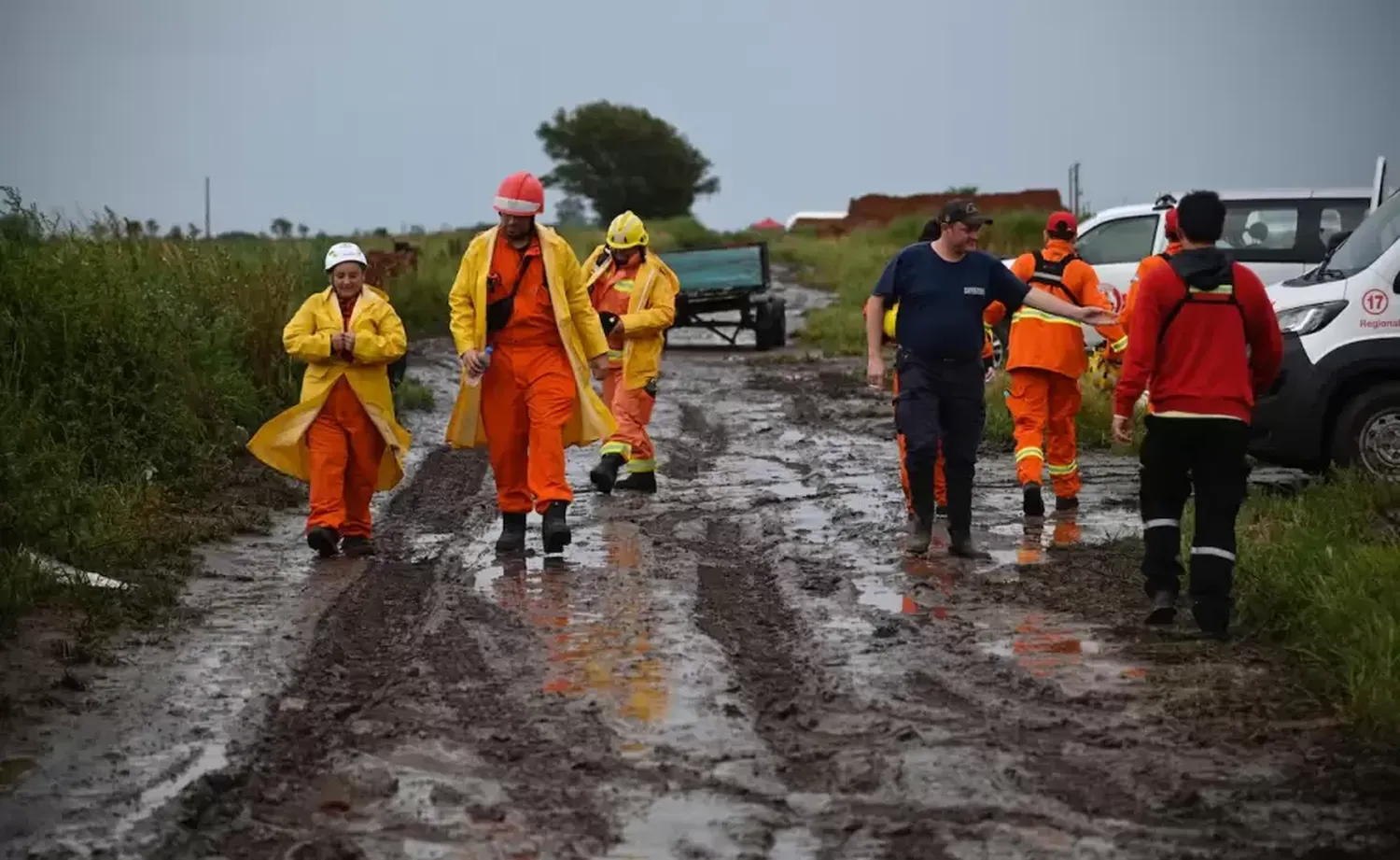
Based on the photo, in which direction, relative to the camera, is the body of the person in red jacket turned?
away from the camera

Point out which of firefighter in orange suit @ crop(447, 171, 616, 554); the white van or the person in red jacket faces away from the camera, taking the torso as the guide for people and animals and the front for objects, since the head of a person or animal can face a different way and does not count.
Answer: the person in red jacket

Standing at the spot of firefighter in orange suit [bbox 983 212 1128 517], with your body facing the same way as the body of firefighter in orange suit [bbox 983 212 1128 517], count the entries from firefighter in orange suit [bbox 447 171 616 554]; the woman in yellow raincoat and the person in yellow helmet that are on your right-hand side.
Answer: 0

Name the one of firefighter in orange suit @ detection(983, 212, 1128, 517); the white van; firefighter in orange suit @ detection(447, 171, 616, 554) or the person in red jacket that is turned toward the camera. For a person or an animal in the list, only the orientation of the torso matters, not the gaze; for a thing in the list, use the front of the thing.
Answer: firefighter in orange suit @ detection(447, 171, 616, 554)

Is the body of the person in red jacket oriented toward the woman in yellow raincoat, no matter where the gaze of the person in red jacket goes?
no

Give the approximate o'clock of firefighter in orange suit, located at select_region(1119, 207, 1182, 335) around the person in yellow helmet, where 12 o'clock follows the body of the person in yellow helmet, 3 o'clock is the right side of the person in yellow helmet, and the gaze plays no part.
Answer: The firefighter in orange suit is roughly at 9 o'clock from the person in yellow helmet.

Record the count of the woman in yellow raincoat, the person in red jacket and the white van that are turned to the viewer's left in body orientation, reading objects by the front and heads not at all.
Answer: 1

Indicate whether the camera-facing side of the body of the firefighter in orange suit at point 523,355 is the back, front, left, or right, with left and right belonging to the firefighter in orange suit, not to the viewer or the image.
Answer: front

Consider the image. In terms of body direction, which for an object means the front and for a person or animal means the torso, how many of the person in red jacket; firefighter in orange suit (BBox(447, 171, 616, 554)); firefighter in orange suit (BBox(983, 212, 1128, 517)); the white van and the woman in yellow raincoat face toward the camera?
2

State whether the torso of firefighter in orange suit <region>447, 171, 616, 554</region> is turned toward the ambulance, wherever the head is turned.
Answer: no

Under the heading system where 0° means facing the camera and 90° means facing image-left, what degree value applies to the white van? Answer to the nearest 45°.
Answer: approximately 90°

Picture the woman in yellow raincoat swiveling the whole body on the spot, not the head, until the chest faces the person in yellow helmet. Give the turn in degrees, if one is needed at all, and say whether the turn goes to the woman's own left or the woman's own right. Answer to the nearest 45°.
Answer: approximately 135° to the woman's own left

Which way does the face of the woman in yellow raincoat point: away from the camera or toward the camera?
toward the camera

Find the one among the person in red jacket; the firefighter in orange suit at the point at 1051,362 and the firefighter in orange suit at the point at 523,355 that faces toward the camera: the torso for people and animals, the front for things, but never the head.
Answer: the firefighter in orange suit at the point at 523,355

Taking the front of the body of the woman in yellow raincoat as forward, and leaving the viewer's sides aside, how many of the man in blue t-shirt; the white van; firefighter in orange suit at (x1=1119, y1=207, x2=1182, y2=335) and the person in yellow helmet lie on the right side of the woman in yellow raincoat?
0

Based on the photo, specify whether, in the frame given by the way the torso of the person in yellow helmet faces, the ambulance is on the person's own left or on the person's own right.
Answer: on the person's own left

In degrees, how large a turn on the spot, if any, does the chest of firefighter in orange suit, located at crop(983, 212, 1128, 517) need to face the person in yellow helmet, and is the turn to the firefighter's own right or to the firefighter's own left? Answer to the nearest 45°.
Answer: approximately 90° to the firefighter's own left

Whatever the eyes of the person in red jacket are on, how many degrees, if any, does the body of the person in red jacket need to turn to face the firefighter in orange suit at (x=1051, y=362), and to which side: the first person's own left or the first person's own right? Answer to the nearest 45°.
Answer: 0° — they already face them
